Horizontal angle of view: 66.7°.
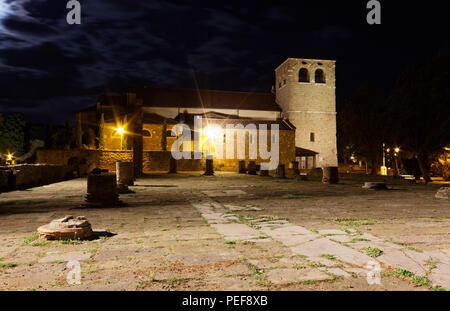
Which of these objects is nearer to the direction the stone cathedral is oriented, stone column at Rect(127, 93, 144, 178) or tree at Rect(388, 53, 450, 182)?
the tree

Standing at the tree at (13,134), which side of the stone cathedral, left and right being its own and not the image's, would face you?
back

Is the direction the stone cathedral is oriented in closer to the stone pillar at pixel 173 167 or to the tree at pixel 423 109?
the tree

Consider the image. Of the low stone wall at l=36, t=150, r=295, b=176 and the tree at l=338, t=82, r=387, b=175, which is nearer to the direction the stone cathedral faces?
the tree

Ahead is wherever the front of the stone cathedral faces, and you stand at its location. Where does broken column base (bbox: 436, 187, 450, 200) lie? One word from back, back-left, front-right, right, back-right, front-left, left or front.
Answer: right

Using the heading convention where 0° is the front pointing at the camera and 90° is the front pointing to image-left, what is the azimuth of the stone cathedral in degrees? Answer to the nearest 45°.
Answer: approximately 270°

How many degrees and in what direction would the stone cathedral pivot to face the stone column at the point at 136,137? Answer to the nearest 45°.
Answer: approximately 135° to its right

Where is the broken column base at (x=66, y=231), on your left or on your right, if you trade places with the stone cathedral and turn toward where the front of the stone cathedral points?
on your right

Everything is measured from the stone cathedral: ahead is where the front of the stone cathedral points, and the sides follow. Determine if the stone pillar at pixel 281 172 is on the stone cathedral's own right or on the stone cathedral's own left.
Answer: on the stone cathedral's own right

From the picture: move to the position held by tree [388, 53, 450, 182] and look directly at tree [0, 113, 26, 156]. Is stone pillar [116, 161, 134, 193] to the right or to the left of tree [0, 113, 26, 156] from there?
left

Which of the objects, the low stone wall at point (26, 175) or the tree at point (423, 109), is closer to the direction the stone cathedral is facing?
the tree
